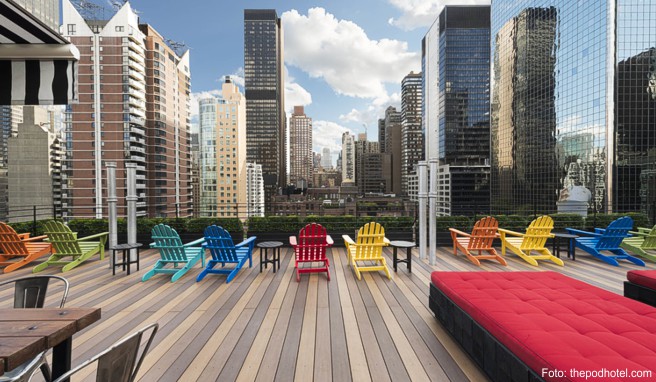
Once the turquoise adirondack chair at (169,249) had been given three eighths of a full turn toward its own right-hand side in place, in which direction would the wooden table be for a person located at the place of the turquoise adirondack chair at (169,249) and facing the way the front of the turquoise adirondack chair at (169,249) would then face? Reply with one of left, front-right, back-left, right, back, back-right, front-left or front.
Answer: front
